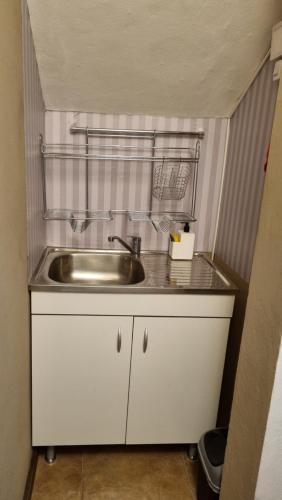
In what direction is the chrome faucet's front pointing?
to the viewer's left
